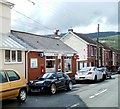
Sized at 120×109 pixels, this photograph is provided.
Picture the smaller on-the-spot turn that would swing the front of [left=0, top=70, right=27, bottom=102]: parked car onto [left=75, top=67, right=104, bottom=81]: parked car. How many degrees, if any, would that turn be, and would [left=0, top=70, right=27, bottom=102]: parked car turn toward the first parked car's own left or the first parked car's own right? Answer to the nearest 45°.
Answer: approximately 135° to the first parked car's own right

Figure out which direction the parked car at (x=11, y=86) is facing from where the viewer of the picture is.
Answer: facing to the left of the viewer

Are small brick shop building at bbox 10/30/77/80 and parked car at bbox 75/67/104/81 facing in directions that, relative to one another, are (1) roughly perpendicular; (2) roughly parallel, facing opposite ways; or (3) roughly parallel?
roughly perpendicular

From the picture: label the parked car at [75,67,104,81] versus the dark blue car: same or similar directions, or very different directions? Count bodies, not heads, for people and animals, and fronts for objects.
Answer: very different directions

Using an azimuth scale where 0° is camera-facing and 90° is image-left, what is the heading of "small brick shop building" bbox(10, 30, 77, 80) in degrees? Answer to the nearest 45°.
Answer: approximately 315°

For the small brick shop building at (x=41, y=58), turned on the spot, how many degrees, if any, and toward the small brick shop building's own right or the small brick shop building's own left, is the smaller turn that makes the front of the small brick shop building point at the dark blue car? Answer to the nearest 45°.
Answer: approximately 45° to the small brick shop building's own right

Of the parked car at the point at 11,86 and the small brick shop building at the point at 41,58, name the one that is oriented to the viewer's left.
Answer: the parked car
